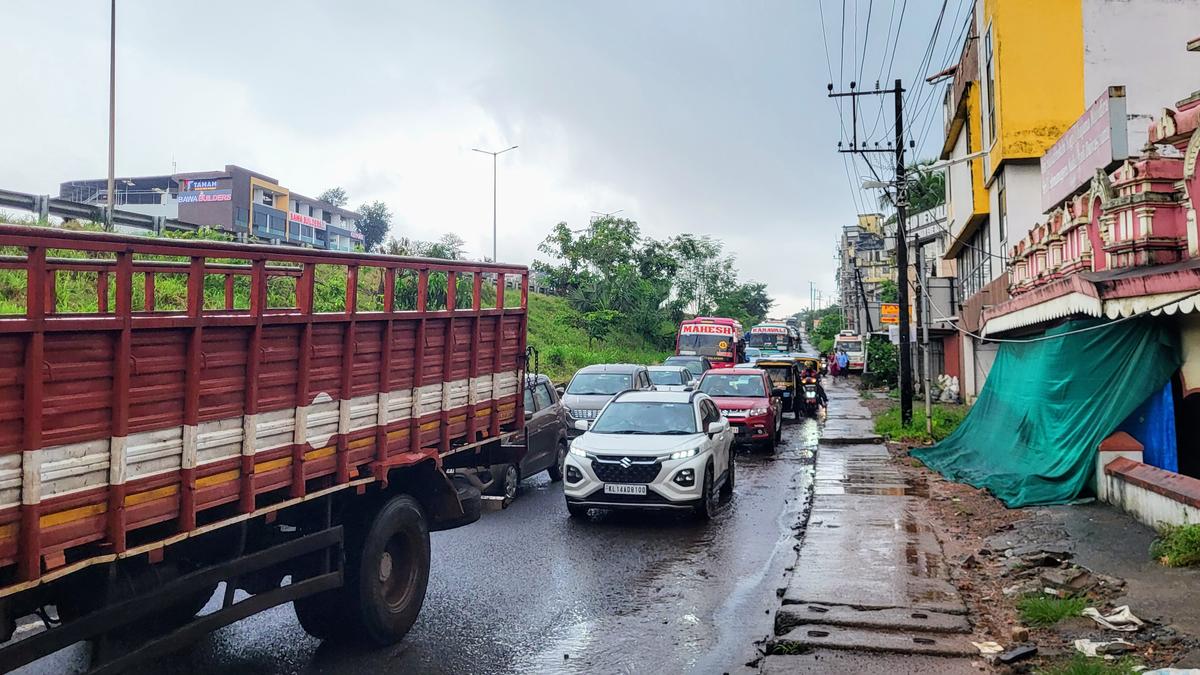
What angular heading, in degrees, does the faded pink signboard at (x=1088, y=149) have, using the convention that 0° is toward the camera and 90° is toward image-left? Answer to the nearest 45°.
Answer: approximately 45°

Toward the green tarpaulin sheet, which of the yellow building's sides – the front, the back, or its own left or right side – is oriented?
left

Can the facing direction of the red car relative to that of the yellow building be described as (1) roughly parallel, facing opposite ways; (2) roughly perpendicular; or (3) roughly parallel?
roughly perpendicular

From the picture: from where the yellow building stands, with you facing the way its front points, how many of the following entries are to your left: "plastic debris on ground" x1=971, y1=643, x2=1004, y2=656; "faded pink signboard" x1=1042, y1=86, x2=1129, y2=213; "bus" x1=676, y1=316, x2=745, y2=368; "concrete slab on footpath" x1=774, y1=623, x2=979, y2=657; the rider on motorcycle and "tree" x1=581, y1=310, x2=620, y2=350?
3

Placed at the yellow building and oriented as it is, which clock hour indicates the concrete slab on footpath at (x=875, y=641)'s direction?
The concrete slab on footpath is roughly at 9 o'clock from the yellow building.

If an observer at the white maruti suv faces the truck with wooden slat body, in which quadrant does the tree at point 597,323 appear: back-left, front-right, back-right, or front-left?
back-right

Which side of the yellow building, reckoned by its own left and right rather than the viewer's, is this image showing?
left

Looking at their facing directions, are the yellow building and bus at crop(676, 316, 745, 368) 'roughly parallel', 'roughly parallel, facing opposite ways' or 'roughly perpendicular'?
roughly perpendicular

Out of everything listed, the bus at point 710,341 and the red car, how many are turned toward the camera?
2

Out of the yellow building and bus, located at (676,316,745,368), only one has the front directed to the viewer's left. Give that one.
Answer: the yellow building

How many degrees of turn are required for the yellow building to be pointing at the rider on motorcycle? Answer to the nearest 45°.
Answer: approximately 45° to its right
